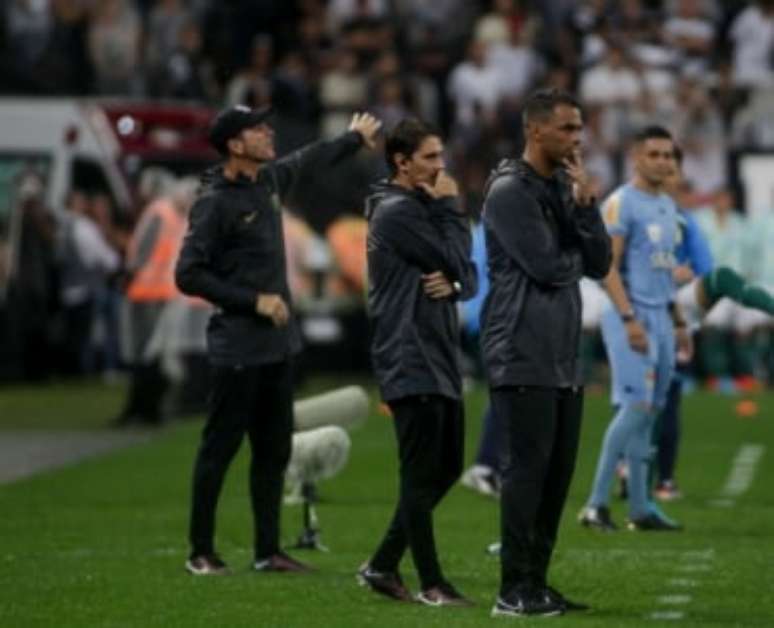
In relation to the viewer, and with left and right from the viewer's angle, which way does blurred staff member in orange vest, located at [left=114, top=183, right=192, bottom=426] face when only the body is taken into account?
facing to the right of the viewer

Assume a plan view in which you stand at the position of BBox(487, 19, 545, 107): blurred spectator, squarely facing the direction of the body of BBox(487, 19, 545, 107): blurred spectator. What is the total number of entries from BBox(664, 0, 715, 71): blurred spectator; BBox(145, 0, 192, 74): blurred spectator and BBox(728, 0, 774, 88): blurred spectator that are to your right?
1

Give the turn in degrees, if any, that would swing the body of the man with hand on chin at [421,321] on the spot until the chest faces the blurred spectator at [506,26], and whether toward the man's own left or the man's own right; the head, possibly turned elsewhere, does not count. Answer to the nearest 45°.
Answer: approximately 135° to the man's own left

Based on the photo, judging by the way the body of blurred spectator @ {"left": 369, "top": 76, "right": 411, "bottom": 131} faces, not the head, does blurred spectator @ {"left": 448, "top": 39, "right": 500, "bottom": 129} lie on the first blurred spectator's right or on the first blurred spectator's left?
on the first blurred spectator's left

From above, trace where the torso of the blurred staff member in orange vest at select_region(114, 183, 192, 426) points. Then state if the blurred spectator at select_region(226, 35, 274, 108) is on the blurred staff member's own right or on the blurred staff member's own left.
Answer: on the blurred staff member's own left

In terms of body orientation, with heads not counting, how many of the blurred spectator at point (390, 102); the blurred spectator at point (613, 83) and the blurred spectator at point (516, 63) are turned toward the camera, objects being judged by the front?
3

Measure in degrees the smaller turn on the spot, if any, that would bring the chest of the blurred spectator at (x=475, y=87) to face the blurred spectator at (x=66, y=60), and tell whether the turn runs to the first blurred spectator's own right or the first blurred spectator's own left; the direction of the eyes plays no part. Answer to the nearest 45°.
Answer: approximately 90° to the first blurred spectator's own right

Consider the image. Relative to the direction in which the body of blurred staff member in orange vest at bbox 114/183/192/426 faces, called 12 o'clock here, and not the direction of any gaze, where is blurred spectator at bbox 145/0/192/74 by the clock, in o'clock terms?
blurred spectator at bbox 145/0/192/74 is roughly at 9 o'clock from blurred staff member in orange vest at bbox 114/183/192/426.
